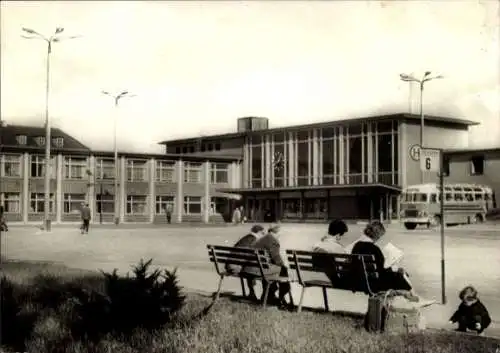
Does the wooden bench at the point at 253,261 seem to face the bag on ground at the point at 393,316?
no

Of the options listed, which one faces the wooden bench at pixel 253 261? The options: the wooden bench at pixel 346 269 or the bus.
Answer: the bus

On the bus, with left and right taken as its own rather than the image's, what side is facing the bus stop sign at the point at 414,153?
front

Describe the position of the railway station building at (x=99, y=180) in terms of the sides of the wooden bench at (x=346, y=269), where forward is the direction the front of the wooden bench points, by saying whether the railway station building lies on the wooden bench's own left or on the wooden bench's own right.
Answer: on the wooden bench's own left

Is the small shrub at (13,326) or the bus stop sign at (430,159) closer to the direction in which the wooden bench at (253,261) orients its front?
the bus stop sign

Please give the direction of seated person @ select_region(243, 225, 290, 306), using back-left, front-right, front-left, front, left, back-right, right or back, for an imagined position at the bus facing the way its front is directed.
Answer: front

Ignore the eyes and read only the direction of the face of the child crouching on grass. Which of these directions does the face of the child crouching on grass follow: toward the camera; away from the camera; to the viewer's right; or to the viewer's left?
toward the camera

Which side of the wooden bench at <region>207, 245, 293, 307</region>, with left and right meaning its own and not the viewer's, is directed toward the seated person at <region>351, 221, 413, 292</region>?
right

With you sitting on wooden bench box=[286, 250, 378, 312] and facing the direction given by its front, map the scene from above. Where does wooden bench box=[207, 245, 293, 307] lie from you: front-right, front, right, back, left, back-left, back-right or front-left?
left

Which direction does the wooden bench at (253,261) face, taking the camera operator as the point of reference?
facing away from the viewer and to the right of the viewer

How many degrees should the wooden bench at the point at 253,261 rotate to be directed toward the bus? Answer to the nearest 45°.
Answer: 0° — it already faces it

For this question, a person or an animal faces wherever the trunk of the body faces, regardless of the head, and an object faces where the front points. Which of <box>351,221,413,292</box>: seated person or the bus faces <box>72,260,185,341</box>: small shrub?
the bus

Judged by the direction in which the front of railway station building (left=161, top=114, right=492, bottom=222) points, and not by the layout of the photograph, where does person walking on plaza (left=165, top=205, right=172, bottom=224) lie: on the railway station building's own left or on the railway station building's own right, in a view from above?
on the railway station building's own right

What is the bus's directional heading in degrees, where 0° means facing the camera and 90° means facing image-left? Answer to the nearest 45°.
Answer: approximately 45°

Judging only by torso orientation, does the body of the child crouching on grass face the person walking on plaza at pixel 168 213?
no
